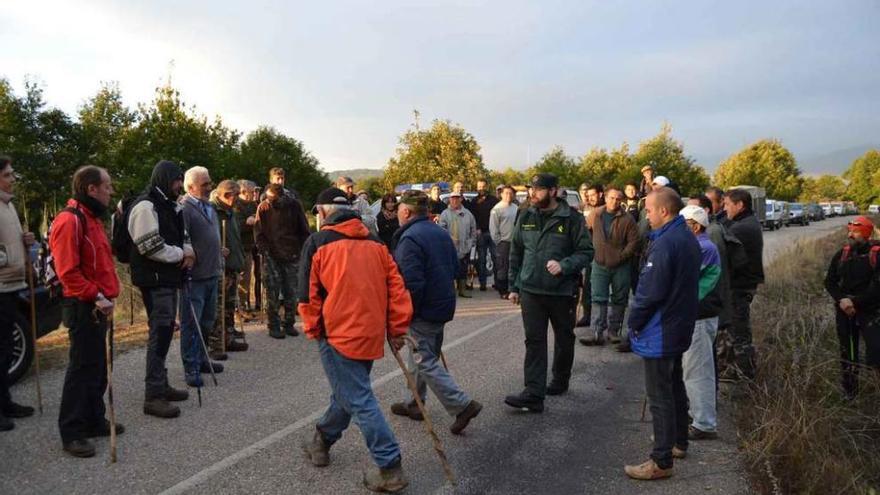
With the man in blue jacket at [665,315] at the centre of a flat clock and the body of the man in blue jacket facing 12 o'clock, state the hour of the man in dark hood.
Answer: The man in dark hood is roughly at 12 o'clock from the man in blue jacket.

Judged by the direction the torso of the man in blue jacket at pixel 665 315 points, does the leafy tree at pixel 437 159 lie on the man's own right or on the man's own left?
on the man's own right

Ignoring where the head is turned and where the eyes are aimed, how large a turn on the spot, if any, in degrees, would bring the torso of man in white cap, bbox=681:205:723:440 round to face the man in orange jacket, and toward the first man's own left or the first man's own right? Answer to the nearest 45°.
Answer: approximately 45° to the first man's own left

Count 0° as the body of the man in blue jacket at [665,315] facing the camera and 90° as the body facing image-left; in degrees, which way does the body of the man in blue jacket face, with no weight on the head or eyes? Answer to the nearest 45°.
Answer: approximately 90°

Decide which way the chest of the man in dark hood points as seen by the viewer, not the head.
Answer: to the viewer's right

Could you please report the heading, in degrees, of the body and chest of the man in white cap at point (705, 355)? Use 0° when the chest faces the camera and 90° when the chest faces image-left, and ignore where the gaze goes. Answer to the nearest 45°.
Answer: approximately 90°

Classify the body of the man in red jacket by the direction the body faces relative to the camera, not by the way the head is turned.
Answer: to the viewer's right

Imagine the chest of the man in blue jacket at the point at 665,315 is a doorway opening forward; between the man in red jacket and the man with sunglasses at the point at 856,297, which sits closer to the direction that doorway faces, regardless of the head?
the man in red jacket

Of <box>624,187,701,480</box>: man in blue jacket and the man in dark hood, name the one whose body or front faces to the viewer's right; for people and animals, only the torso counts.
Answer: the man in dark hood

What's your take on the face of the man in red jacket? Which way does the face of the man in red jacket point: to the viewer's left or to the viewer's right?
to the viewer's right

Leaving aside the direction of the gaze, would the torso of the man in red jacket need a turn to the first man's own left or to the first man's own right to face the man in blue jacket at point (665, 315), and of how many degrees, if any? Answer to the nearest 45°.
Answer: approximately 45° to the first man's own right

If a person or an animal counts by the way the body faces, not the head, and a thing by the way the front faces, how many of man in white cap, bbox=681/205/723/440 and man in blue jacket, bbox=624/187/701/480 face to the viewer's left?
2
